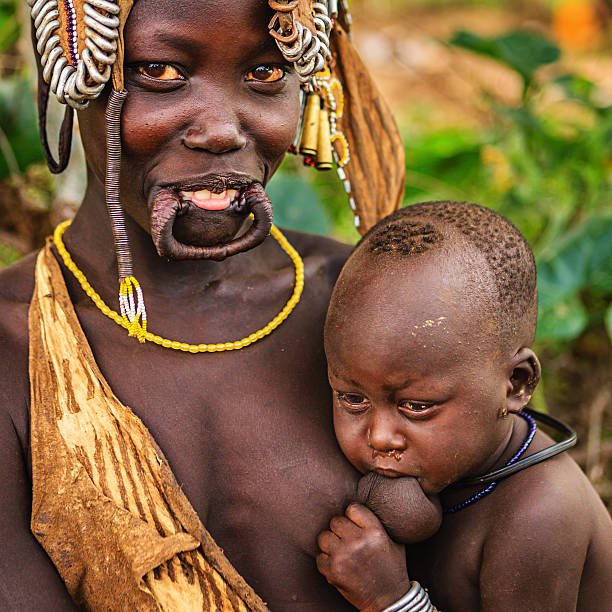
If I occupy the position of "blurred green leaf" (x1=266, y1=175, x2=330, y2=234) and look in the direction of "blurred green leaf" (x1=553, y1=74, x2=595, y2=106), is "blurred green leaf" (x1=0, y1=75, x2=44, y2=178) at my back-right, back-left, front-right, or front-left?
back-left

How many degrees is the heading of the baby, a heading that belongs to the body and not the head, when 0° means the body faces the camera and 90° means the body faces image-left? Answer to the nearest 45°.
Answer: approximately 45°

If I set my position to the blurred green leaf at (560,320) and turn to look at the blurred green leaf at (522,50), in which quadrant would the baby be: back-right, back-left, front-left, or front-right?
back-left

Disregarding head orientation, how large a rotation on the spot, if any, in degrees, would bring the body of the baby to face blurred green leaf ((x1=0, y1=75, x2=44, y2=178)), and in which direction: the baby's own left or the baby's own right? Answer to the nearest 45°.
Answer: approximately 90° to the baby's own right

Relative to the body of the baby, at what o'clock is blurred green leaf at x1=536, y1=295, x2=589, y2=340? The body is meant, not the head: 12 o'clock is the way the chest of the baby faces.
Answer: The blurred green leaf is roughly at 5 o'clock from the baby.

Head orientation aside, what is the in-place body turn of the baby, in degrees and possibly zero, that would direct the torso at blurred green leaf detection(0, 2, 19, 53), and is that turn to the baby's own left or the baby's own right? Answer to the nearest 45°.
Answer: approximately 90° to the baby's own right

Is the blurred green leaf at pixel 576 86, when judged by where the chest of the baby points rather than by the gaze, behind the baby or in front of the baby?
behind

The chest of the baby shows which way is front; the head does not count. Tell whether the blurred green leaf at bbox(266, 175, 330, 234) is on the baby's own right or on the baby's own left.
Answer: on the baby's own right

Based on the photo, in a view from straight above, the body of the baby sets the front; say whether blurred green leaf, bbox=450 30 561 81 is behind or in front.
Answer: behind
